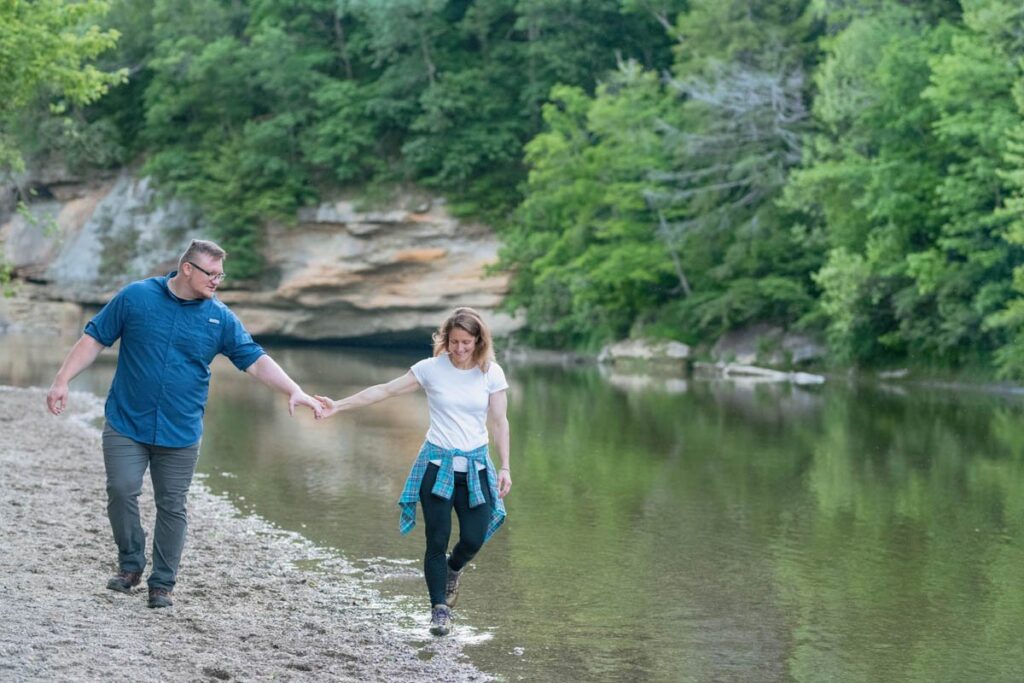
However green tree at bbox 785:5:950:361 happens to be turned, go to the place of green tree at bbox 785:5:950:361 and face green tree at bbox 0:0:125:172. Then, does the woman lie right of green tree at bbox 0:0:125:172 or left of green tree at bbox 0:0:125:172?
left

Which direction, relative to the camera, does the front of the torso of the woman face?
toward the camera

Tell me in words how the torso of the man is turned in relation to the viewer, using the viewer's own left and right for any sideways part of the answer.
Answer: facing the viewer

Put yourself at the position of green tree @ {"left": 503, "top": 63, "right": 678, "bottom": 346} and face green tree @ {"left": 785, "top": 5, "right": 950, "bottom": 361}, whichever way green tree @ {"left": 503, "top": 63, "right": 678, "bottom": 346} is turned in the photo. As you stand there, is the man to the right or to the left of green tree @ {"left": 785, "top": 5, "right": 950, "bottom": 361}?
right

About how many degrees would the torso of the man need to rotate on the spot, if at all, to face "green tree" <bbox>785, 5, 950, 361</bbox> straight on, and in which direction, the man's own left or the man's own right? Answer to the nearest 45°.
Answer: approximately 135° to the man's own left

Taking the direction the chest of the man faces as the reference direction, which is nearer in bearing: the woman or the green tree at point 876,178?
the woman

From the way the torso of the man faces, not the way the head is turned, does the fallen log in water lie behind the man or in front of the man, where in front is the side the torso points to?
behind

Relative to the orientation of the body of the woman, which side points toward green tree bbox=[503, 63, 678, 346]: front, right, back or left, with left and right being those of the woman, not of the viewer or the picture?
back

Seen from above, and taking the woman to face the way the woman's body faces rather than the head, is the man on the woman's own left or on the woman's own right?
on the woman's own right

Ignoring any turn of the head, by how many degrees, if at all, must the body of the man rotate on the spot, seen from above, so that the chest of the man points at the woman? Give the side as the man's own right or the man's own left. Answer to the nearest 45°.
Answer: approximately 90° to the man's own left

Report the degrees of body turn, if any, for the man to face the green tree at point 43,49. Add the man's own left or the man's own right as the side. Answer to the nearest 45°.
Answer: approximately 180°

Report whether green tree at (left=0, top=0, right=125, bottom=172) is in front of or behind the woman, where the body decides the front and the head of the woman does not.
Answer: behind
